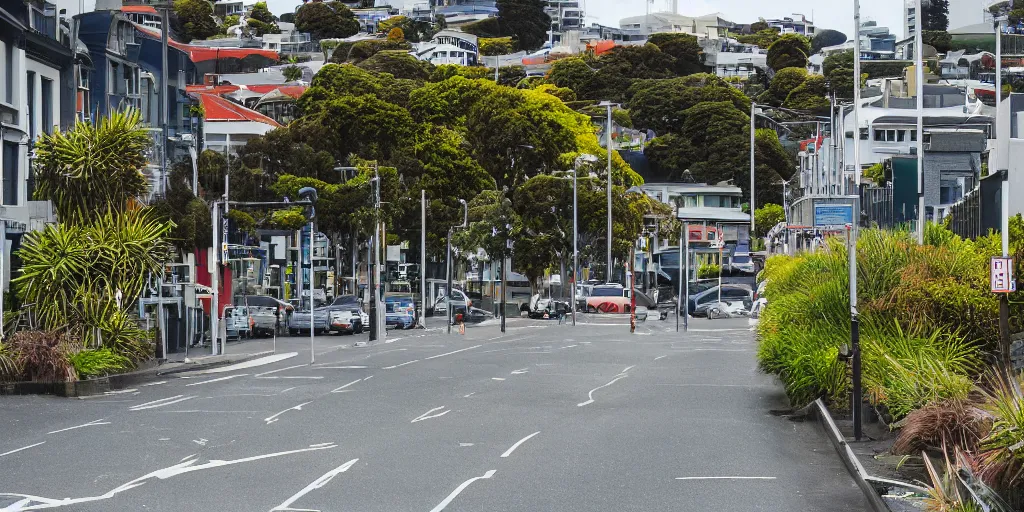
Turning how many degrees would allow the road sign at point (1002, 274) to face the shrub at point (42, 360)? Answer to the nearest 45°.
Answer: approximately 90° to its right

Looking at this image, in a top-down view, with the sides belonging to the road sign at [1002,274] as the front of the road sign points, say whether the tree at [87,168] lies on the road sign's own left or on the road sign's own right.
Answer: on the road sign's own right

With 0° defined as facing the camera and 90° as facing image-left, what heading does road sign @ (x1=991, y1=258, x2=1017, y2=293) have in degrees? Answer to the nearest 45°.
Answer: approximately 0°
